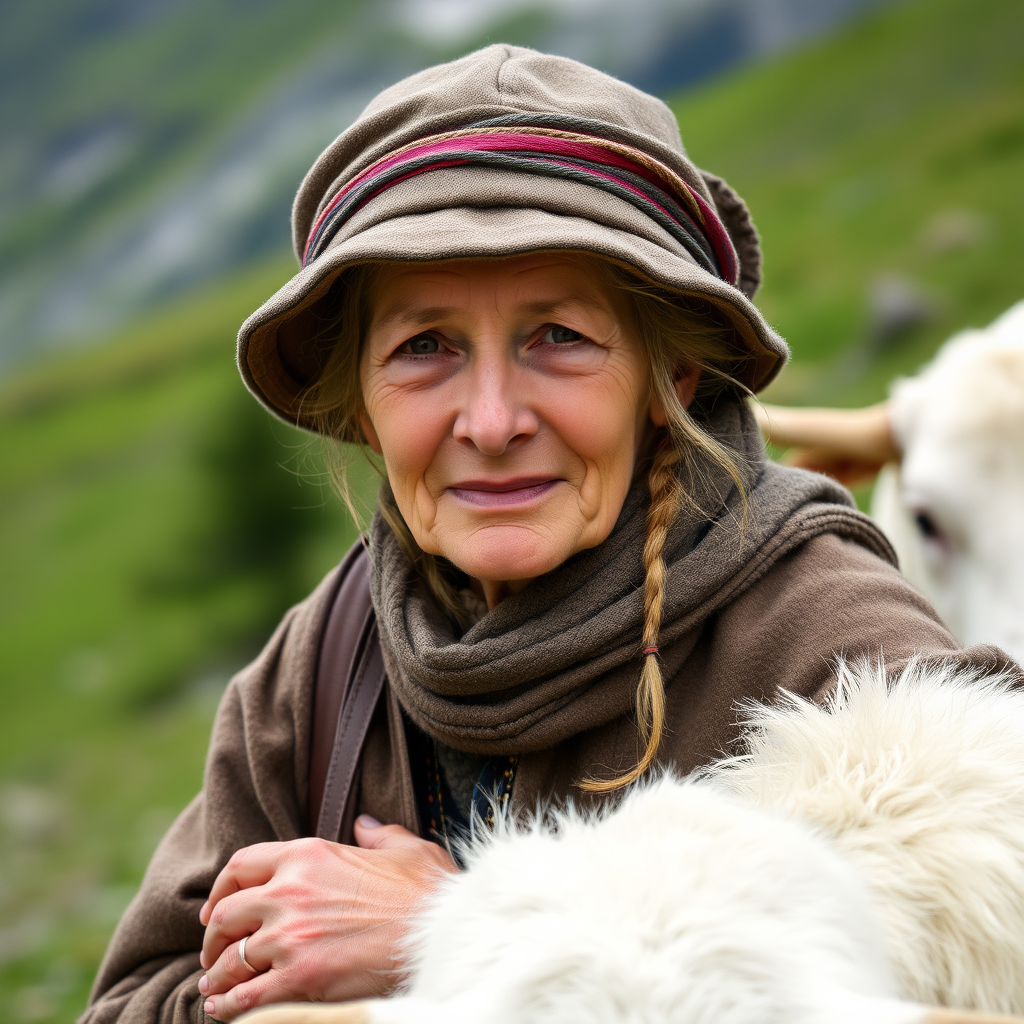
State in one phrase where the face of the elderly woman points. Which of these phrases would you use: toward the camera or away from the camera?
toward the camera
